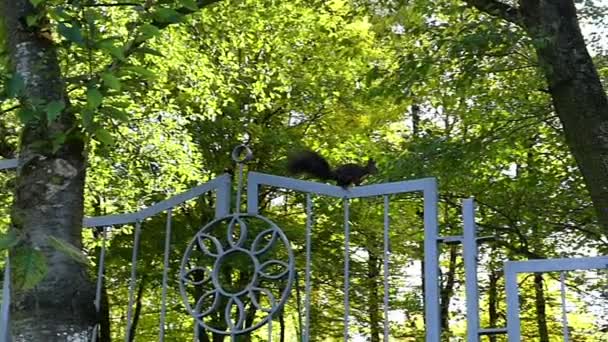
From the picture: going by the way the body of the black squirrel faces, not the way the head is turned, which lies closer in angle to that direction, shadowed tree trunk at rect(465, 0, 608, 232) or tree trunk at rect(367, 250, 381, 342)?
the shadowed tree trunk

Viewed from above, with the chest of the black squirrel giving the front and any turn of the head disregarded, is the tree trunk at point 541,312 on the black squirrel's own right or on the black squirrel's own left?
on the black squirrel's own left

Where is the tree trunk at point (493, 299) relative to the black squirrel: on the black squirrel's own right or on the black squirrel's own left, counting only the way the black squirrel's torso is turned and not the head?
on the black squirrel's own left

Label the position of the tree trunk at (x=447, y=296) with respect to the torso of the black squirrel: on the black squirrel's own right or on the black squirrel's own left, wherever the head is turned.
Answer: on the black squirrel's own left

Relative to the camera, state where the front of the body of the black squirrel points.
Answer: to the viewer's right

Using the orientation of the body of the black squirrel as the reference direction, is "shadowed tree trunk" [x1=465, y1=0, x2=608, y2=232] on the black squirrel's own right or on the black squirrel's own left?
on the black squirrel's own left

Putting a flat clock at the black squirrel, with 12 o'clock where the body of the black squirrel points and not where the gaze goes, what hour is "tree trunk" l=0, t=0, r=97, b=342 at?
The tree trunk is roughly at 4 o'clock from the black squirrel.

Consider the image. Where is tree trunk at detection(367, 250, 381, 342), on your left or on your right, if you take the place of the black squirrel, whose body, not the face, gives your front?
on your left
